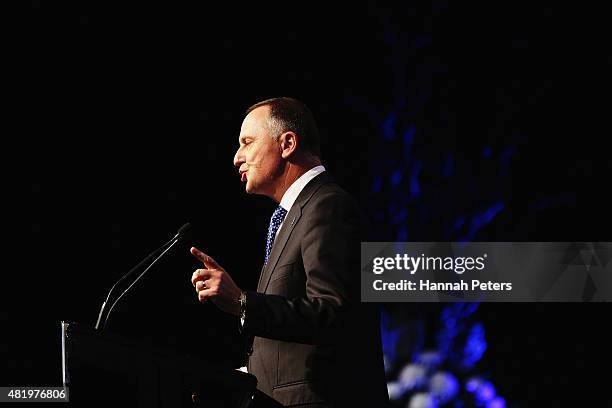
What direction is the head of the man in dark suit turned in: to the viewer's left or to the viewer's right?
to the viewer's left

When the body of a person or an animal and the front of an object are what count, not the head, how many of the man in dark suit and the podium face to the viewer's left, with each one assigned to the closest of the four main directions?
2

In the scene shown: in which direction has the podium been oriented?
to the viewer's left

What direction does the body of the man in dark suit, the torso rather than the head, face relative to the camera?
to the viewer's left
